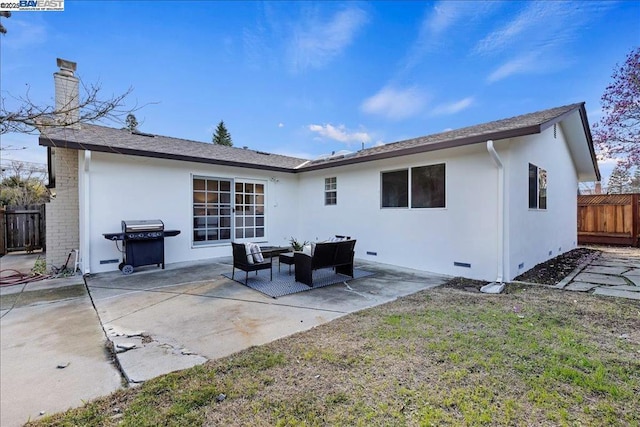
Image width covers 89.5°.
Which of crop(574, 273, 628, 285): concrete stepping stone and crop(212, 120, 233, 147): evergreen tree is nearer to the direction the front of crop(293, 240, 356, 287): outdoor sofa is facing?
the evergreen tree

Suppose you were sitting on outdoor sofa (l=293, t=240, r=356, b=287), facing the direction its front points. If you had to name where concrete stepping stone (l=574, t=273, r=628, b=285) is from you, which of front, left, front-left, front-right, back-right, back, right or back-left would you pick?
back-right

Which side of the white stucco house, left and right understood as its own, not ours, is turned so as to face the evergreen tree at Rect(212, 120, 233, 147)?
front

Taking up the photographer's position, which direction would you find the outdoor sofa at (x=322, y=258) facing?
facing away from the viewer and to the left of the viewer

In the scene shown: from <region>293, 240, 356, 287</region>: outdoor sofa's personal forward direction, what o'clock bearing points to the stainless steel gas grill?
The stainless steel gas grill is roughly at 11 o'clock from the outdoor sofa.

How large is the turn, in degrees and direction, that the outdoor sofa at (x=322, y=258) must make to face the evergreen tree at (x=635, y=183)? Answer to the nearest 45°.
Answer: approximately 90° to its right

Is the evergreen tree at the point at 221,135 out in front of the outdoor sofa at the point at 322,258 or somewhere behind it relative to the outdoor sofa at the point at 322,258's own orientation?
in front

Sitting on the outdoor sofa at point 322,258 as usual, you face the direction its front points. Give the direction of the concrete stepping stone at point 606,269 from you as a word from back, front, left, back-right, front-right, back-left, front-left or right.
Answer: back-right

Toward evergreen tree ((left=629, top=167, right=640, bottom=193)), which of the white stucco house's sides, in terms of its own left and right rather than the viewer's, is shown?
right

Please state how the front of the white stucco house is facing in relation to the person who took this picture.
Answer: facing away from the viewer and to the left of the viewer

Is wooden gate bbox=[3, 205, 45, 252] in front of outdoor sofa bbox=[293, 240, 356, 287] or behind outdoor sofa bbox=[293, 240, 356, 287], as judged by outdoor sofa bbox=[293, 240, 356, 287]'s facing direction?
in front
